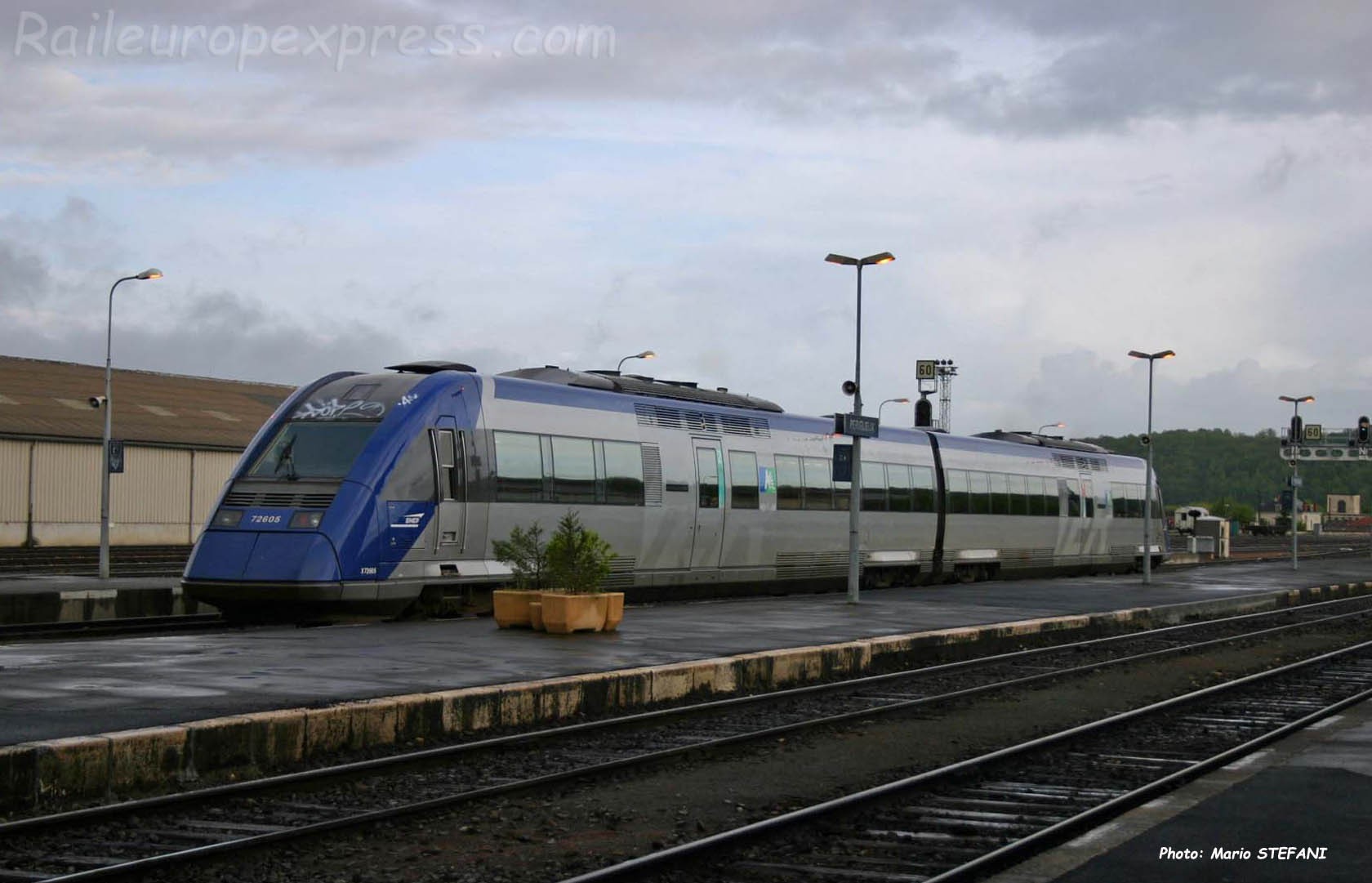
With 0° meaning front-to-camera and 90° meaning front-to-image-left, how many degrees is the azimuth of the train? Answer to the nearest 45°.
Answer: approximately 45°

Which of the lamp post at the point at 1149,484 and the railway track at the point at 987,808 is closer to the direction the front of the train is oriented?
the railway track

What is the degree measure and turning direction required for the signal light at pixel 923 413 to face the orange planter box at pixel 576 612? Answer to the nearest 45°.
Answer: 0° — it already faces it

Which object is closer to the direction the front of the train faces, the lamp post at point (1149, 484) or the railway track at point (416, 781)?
the railway track

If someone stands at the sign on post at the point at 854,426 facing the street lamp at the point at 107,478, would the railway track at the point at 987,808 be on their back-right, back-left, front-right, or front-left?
back-left

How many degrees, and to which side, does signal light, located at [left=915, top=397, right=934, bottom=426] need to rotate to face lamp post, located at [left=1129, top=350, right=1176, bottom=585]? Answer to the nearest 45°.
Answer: approximately 135° to its left

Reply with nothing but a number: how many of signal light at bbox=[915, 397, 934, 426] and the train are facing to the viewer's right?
0

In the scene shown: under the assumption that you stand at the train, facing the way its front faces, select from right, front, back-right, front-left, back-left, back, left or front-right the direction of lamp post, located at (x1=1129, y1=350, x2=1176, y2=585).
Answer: back

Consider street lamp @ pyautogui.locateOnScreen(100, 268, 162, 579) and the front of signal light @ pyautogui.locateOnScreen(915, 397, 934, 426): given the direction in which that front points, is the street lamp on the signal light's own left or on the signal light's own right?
on the signal light's own right

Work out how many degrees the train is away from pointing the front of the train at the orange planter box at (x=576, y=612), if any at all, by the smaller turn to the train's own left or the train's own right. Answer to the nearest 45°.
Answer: approximately 45° to the train's own left

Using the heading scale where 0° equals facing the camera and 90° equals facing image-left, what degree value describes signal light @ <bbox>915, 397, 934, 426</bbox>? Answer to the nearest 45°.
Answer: approximately 0°

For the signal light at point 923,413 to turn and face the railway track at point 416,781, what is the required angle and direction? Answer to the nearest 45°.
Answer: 0° — it already faces it

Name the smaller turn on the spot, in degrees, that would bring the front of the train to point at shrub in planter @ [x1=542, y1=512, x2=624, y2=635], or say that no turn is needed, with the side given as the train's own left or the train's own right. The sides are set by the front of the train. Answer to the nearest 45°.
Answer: approximately 45° to the train's own left
